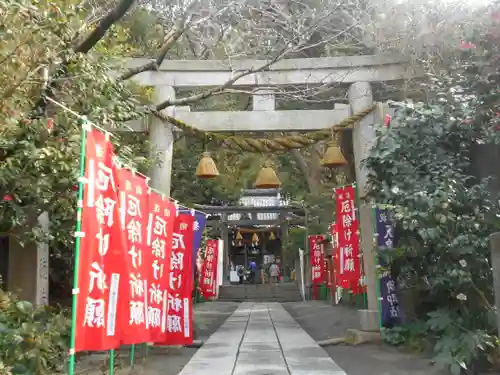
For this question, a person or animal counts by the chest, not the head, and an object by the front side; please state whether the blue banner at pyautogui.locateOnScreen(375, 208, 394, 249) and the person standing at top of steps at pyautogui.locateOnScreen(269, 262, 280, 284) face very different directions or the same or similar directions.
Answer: very different directions

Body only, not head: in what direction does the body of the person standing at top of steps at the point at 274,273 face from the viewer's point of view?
away from the camera

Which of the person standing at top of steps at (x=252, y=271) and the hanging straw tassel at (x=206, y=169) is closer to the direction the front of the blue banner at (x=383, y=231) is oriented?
the hanging straw tassel

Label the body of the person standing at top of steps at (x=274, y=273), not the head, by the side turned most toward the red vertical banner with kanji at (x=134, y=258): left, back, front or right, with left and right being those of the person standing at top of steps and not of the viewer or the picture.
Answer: back

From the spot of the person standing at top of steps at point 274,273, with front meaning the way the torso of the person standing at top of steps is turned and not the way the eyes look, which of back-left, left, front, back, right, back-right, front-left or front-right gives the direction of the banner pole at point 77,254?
back
